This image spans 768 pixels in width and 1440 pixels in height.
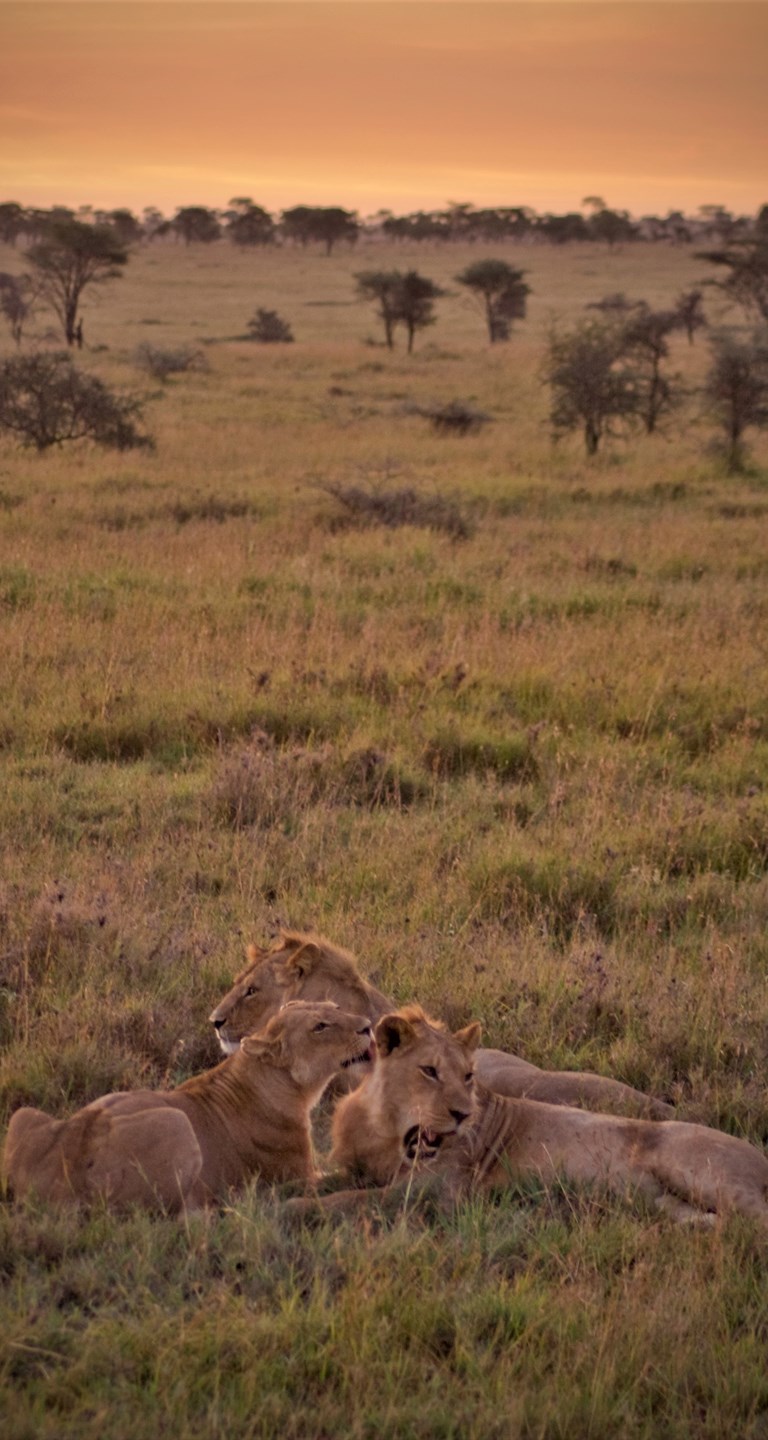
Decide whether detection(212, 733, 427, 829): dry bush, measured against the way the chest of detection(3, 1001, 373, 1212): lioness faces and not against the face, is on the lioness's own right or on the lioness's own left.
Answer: on the lioness's own left

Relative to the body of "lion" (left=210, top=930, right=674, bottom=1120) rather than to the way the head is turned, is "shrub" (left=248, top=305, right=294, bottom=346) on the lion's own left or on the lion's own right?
on the lion's own right

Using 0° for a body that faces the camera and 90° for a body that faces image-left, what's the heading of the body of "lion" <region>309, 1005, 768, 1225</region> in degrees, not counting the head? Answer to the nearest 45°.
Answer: approximately 90°

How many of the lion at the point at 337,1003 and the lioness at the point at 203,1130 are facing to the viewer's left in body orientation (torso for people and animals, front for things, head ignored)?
1

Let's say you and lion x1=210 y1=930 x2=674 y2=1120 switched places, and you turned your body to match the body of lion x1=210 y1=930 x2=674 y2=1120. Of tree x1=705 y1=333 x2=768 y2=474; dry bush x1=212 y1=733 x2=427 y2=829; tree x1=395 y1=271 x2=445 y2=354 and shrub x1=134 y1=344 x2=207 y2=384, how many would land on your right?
4

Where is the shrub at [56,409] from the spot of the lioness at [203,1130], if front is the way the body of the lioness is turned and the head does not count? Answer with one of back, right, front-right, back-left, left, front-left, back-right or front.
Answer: left

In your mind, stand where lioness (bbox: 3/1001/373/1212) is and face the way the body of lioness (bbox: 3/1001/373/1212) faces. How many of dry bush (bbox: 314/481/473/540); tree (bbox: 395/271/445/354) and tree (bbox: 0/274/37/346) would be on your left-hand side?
3

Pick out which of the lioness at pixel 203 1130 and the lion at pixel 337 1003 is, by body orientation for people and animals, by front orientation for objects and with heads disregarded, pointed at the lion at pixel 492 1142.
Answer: the lioness at pixel 203 1130

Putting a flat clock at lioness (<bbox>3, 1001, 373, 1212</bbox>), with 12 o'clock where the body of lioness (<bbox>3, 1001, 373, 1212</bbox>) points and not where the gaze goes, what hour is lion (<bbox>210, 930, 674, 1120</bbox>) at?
lion (<bbox>210, 930, 674, 1120</bbox>) is roughly at 10 o'clock from lioness (<bbox>3, 1001, 373, 1212</bbox>).

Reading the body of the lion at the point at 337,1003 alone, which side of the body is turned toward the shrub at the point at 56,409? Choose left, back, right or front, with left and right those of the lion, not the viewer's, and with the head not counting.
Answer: right

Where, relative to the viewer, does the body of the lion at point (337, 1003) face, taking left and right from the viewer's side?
facing to the left of the viewer

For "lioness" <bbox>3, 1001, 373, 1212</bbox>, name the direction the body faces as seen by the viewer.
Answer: to the viewer's right

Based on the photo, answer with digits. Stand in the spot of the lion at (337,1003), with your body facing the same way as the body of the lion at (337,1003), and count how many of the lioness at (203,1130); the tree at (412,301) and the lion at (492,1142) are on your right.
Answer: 1
